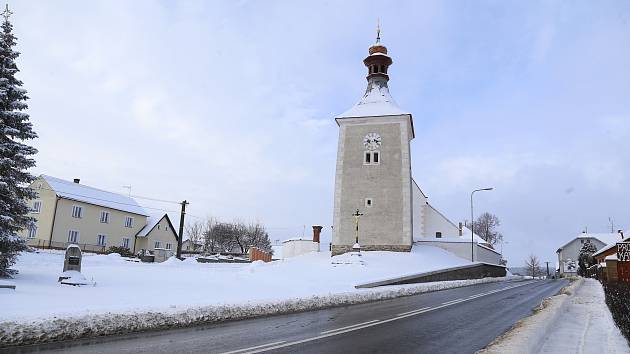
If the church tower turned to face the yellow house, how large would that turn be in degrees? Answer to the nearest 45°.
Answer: approximately 90° to its right

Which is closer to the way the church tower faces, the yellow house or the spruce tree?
the spruce tree

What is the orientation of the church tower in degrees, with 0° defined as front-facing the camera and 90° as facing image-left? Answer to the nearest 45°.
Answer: approximately 0°

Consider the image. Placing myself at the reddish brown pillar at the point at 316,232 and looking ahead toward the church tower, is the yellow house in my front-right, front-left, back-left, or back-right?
back-right

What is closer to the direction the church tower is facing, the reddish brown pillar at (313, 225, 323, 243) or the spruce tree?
the spruce tree

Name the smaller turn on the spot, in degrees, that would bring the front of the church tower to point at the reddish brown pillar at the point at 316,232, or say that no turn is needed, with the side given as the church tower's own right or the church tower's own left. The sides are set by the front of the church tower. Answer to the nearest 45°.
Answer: approximately 135° to the church tower's own right
